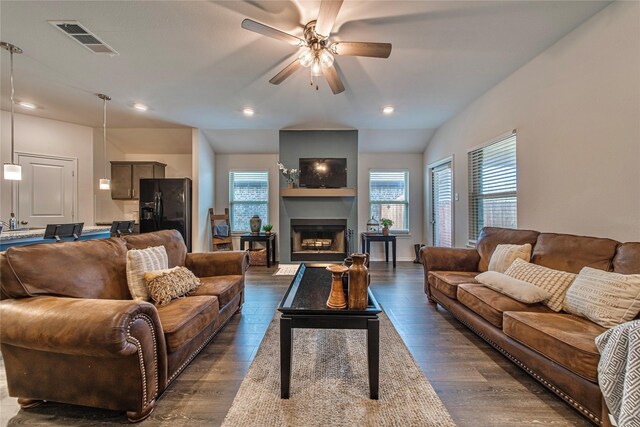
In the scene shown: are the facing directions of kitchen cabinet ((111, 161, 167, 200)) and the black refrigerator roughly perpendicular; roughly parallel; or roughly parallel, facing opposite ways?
roughly parallel

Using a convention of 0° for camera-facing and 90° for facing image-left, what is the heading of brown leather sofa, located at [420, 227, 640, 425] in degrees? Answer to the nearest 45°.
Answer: approximately 45°

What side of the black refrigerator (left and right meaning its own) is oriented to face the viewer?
front

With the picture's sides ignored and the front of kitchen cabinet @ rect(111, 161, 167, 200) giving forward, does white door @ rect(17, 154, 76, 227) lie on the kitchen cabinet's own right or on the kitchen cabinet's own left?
on the kitchen cabinet's own right

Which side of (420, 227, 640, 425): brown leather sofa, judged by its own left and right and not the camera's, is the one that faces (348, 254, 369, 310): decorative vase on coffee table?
front

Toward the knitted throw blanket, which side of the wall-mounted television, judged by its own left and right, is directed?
front

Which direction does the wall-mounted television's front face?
toward the camera

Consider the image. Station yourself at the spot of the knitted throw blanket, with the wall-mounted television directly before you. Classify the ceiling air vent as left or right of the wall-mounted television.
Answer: left

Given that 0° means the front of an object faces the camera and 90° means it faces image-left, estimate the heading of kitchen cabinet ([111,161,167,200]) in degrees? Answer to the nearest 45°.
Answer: approximately 0°

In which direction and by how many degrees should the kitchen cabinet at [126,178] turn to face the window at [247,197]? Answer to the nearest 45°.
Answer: approximately 90° to its left

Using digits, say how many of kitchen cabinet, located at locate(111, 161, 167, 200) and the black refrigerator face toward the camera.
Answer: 2

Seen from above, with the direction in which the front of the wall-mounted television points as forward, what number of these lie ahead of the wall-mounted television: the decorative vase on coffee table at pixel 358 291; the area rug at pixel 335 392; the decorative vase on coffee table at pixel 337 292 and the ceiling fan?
4

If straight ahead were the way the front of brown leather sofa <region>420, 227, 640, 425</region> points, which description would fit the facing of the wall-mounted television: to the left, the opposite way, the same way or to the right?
to the left

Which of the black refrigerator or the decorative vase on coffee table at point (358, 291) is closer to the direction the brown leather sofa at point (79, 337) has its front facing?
the decorative vase on coffee table

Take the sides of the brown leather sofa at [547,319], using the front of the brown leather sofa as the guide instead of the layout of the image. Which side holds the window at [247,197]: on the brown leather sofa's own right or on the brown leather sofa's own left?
on the brown leather sofa's own right

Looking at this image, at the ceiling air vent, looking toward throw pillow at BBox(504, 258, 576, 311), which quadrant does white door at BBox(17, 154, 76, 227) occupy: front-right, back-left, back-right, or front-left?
back-left

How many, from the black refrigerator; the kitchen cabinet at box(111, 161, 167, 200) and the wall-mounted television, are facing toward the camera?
3

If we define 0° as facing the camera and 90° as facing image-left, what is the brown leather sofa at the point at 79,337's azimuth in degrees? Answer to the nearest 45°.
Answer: approximately 315°
